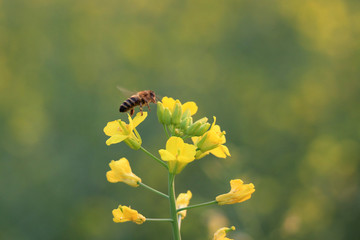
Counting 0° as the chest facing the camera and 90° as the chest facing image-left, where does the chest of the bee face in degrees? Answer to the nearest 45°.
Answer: approximately 270°
